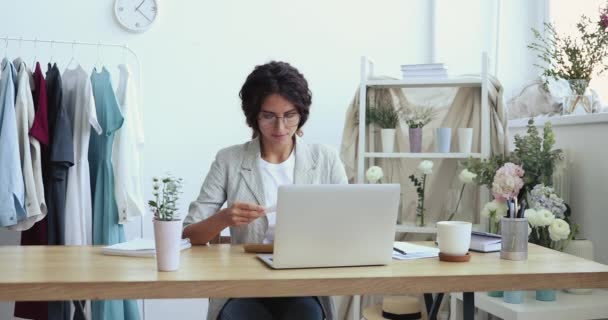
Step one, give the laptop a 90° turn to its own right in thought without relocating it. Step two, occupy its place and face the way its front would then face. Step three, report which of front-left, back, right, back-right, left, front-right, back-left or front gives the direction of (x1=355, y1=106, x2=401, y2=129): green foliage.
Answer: front-left

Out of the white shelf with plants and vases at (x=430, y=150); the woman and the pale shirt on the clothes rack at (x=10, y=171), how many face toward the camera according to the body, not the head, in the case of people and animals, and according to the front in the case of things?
2

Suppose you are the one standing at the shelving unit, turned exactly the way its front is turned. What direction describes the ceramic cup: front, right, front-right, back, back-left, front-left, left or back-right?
front

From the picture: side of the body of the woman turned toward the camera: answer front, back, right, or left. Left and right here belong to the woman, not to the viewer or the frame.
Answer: front

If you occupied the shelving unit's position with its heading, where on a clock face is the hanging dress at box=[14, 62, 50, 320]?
The hanging dress is roughly at 2 o'clock from the shelving unit.

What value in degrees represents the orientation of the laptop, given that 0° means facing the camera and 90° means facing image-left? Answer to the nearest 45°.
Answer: approximately 135°

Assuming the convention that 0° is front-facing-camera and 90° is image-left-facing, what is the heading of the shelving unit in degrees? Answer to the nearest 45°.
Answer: approximately 0°
